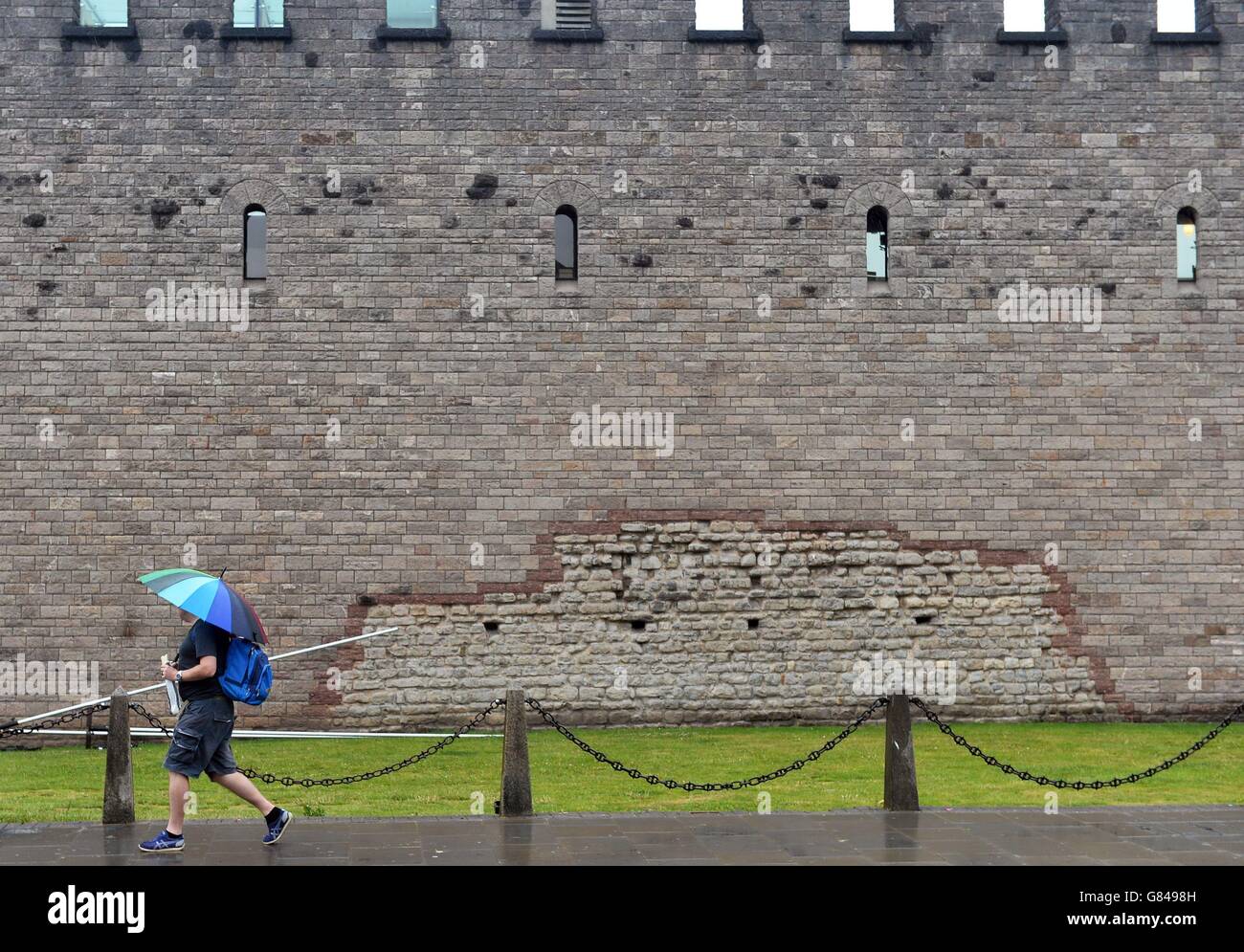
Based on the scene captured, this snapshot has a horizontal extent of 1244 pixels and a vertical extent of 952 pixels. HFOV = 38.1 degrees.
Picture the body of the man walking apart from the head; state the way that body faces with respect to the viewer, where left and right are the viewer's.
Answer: facing to the left of the viewer

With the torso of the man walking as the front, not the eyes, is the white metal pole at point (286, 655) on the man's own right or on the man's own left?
on the man's own right

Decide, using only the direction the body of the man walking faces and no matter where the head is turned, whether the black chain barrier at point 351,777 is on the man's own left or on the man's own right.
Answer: on the man's own right

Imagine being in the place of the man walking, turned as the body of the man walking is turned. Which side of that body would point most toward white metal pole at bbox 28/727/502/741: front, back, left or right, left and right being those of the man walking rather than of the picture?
right
